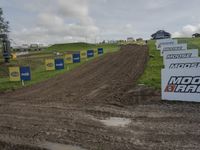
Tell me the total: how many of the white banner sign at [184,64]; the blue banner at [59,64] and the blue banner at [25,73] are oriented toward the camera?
3

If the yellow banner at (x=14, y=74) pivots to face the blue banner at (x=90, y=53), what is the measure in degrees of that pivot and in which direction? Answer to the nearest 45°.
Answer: approximately 135° to its left

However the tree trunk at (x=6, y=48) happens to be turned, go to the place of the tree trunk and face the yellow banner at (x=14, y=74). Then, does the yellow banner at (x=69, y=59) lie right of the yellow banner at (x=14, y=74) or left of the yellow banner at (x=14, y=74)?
left

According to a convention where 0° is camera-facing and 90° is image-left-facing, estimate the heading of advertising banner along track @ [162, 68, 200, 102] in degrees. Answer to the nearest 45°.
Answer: approximately 0°

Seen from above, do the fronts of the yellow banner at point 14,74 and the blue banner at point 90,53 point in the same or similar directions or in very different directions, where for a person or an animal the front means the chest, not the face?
same or similar directions

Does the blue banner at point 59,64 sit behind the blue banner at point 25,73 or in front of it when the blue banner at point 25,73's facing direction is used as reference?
behind

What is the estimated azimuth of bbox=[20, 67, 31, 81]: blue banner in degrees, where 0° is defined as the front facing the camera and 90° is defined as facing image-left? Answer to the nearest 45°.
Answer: approximately 0°

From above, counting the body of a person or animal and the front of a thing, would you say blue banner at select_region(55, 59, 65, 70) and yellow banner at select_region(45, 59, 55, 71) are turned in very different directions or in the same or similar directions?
same or similar directions

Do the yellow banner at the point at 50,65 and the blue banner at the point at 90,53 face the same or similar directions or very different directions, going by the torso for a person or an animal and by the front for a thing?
same or similar directions

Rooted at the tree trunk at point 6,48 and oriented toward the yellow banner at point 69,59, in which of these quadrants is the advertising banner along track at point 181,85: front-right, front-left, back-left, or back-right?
front-right

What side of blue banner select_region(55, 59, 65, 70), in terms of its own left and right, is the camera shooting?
front

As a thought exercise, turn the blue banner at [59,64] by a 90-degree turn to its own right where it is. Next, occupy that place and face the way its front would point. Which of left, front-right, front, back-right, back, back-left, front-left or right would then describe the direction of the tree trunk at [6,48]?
front-right

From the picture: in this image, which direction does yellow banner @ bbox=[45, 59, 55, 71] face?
toward the camera
